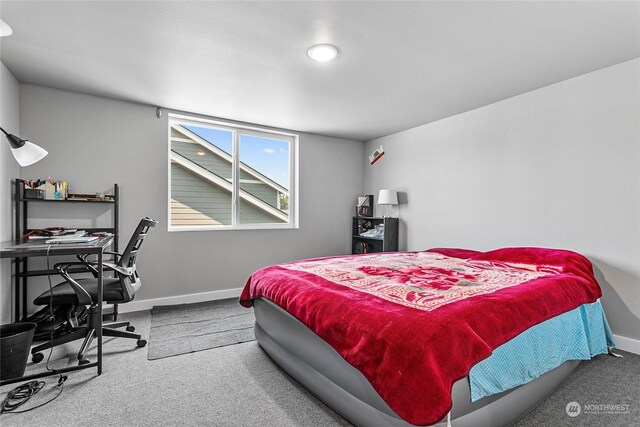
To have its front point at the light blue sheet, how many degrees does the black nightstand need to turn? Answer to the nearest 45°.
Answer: approximately 45° to its left

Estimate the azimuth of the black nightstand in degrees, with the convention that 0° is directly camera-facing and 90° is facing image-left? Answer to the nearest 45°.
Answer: approximately 45°

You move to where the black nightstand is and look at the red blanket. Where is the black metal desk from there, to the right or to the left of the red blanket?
right

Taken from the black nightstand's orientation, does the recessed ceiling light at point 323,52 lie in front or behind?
in front

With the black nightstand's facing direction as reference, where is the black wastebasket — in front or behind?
in front

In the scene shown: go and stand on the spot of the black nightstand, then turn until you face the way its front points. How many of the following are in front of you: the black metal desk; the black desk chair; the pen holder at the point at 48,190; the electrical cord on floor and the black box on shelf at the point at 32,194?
5

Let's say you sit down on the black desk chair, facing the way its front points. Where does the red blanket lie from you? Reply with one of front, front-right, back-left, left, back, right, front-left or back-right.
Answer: back-left

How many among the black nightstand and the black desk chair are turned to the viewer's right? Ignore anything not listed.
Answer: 0

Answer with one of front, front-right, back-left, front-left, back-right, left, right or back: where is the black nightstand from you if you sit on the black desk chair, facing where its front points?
back

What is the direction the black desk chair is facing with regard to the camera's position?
facing to the left of the viewer

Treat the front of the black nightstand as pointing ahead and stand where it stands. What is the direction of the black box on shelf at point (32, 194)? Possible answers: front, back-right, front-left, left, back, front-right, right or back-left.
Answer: front
